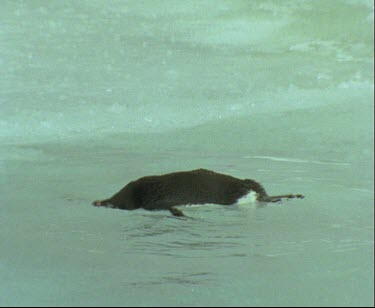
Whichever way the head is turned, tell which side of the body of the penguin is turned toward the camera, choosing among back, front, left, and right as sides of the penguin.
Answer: left
